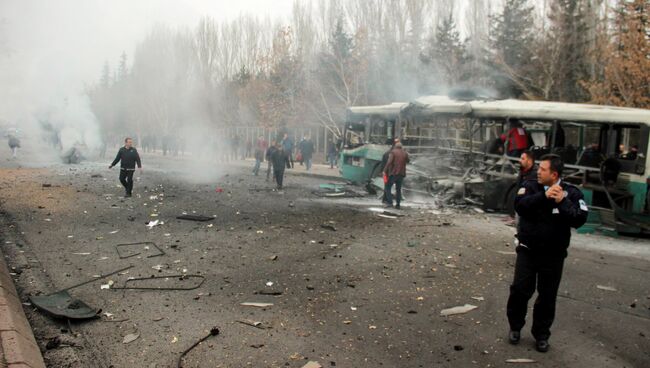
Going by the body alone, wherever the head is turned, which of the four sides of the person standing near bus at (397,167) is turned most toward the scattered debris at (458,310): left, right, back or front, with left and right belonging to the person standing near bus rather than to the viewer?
back

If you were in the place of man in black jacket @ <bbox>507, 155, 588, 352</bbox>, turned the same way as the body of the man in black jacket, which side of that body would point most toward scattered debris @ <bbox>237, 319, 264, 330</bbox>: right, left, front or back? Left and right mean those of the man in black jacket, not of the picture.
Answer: right

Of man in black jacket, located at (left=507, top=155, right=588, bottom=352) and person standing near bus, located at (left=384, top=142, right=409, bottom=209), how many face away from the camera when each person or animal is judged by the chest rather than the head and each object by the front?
1

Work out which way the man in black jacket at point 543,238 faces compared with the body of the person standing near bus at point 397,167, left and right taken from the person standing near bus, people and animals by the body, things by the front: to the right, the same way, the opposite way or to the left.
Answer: the opposite way

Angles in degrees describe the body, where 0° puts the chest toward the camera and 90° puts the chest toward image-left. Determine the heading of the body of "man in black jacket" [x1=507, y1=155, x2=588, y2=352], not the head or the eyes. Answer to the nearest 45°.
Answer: approximately 0°

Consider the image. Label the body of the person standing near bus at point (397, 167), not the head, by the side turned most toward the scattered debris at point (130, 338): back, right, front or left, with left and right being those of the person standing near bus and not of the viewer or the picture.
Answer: back

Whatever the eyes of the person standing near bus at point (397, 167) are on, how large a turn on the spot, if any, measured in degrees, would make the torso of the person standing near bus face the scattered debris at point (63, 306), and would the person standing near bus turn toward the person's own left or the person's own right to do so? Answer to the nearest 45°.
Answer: approximately 180°

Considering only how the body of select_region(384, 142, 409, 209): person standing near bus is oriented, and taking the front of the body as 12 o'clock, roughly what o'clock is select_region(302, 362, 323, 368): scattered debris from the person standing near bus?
The scattered debris is roughly at 6 o'clock from the person standing near bus.

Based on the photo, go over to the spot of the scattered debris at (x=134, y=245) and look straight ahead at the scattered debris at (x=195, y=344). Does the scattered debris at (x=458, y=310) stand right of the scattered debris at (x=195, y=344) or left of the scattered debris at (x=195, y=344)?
left

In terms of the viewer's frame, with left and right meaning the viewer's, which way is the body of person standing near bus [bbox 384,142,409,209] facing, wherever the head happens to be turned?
facing away from the viewer

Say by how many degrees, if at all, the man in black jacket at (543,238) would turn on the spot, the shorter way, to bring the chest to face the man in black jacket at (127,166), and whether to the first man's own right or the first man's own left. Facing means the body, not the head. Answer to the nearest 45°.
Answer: approximately 135° to the first man's own right

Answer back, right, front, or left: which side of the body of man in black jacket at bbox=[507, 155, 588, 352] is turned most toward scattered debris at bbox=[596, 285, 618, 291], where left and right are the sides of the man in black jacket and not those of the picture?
back
